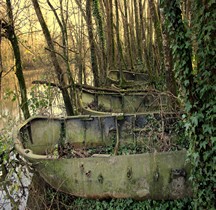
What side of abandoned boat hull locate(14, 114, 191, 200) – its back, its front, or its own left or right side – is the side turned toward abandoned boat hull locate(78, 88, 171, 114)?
right

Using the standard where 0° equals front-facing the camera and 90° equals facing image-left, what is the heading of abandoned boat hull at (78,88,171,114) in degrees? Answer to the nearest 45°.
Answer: approximately 90°

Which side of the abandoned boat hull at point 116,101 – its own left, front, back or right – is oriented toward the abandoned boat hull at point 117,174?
left

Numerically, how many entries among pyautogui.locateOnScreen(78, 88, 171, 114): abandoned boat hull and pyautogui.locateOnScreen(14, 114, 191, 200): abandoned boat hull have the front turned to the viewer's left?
2

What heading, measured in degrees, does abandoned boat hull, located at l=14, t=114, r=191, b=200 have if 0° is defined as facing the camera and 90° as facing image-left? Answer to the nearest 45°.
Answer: approximately 90°

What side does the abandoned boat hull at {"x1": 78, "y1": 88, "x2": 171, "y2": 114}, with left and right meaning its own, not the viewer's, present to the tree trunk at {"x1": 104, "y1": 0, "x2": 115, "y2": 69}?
right

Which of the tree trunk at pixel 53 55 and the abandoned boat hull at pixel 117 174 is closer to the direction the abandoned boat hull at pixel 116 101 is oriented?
the tree trunk

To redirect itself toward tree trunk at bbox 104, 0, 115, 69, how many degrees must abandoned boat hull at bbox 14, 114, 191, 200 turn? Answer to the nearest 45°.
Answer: approximately 90° to its right

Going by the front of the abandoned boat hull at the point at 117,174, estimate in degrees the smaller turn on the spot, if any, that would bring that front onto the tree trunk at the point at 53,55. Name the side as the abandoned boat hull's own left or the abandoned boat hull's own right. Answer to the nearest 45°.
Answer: approximately 90° to the abandoned boat hull's own right
